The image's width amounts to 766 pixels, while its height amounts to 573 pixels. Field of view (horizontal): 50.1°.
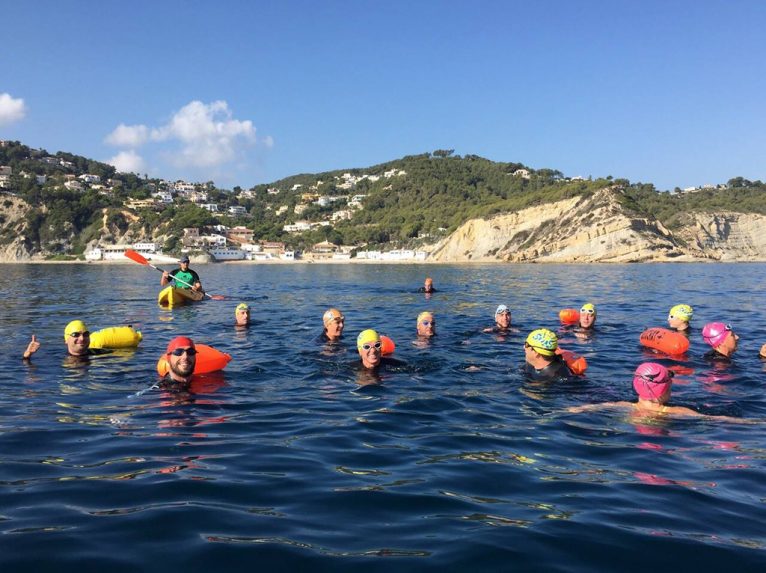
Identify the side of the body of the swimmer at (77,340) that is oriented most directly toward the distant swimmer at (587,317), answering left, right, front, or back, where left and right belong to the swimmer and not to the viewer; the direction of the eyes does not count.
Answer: left

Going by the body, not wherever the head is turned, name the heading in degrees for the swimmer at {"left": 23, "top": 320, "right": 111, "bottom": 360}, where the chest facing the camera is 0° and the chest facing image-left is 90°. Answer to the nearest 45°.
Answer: approximately 0°

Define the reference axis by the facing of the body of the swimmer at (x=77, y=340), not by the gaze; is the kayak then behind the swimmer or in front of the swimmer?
behind

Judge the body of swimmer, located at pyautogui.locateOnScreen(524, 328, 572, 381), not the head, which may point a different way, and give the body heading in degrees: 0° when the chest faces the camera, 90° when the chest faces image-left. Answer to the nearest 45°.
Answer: approximately 90°

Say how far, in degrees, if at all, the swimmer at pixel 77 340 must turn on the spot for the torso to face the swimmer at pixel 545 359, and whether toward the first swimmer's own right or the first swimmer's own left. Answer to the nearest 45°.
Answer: approximately 45° to the first swimmer's own left

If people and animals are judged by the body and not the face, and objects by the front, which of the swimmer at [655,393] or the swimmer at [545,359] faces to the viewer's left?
the swimmer at [545,359]

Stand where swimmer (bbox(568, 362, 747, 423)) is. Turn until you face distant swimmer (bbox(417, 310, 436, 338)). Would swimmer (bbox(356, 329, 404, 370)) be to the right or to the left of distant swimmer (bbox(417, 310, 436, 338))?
left

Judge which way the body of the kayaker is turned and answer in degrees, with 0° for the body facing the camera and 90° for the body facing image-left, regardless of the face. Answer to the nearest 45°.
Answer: approximately 0°
